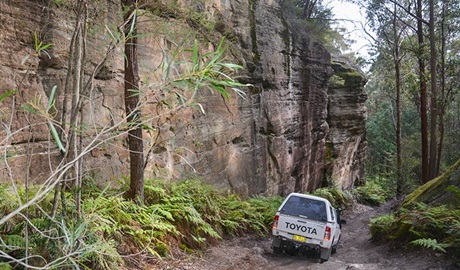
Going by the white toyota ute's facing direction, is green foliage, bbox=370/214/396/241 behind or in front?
in front

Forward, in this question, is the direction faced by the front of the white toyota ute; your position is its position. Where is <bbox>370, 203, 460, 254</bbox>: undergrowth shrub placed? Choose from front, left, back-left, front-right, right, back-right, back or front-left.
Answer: right

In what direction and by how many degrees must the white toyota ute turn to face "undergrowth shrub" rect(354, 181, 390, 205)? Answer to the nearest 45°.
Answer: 0° — it already faces it

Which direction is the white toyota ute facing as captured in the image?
away from the camera

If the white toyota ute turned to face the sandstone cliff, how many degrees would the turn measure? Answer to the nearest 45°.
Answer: approximately 45° to its left
